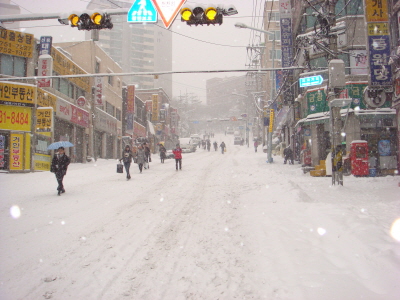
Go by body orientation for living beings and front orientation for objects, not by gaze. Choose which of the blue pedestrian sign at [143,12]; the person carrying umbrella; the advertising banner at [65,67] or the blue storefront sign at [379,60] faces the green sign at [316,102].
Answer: the advertising banner

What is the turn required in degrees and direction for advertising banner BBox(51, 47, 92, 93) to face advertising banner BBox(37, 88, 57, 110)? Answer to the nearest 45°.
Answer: approximately 90° to its right

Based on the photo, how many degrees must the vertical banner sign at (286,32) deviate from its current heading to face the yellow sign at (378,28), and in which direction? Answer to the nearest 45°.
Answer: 0° — it already faces it

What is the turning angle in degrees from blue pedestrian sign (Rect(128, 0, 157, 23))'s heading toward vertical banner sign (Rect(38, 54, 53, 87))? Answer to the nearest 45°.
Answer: approximately 135° to its right

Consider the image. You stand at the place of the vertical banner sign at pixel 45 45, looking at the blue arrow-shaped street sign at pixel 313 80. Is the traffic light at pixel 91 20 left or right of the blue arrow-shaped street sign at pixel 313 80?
right

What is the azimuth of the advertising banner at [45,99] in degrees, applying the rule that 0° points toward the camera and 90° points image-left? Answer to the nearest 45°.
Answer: approximately 315°
